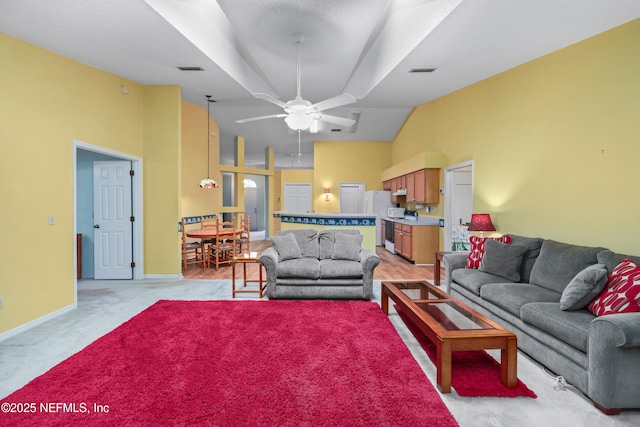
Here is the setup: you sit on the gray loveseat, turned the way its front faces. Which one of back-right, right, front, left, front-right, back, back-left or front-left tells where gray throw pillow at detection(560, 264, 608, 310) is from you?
front-left

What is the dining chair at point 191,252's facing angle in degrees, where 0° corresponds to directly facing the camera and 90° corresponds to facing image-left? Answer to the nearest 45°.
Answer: approximately 270°

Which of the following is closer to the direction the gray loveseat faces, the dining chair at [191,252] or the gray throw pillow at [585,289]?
the gray throw pillow

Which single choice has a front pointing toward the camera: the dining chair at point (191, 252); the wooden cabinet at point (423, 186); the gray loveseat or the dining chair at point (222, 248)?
the gray loveseat

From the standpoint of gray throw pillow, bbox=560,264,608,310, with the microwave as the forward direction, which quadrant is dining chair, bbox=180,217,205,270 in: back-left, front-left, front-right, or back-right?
front-left

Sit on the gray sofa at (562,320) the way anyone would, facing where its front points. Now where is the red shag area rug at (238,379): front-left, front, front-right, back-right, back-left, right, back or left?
front

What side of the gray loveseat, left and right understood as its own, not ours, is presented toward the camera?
front

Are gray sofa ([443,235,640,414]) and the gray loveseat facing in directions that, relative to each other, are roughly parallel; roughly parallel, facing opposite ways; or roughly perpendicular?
roughly perpendicular

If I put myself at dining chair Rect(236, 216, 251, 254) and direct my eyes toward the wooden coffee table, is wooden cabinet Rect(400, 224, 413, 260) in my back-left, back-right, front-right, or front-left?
front-left

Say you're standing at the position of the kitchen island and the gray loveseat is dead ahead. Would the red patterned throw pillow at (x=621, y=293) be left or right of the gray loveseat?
left

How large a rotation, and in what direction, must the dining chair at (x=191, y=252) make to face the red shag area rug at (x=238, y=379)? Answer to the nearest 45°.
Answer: approximately 90° to its right
